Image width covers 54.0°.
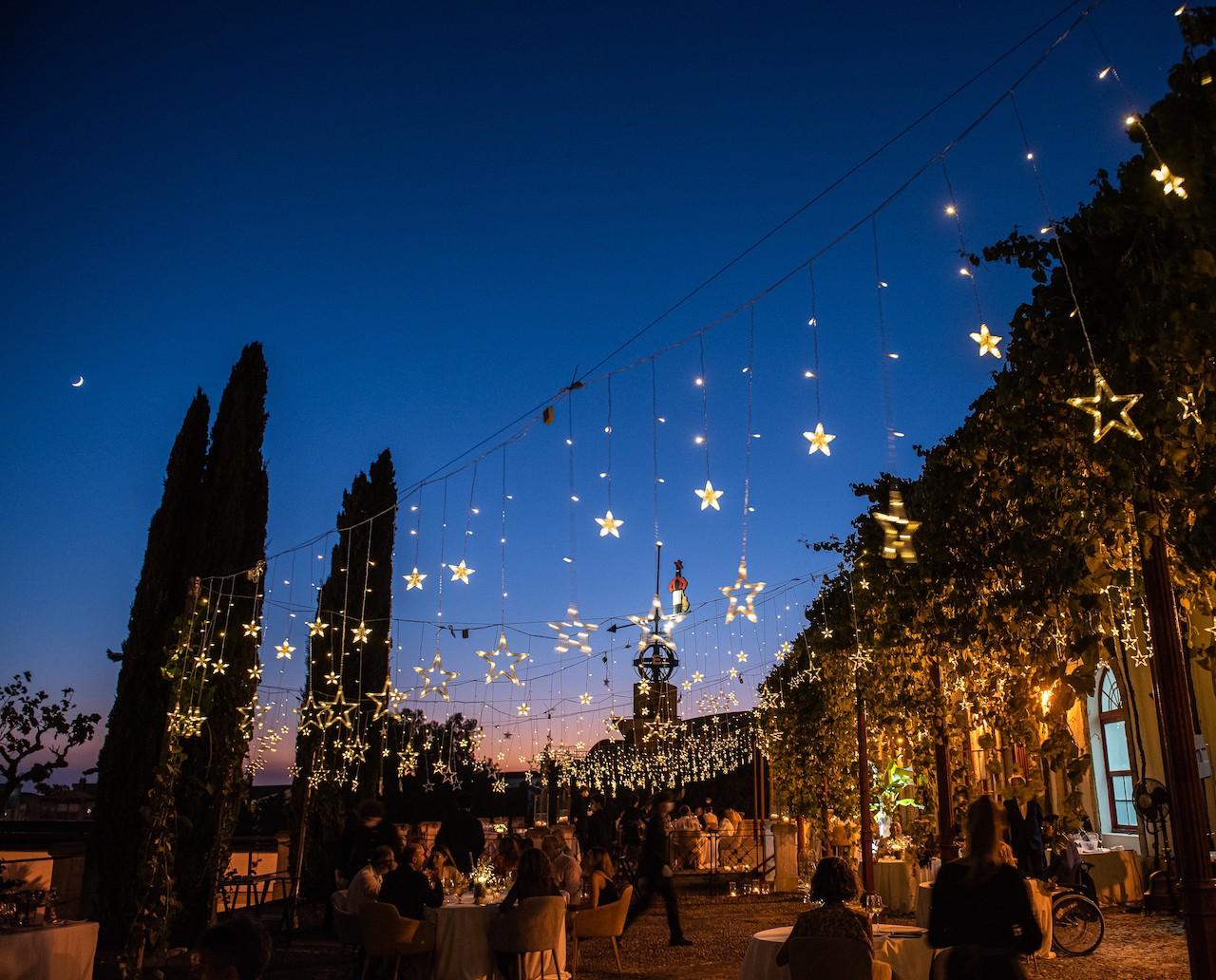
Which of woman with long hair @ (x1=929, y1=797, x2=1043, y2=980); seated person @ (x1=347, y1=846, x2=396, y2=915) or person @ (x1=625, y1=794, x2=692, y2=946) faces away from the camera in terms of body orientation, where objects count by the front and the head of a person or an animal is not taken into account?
the woman with long hair

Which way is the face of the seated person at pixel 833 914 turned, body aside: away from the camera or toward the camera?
away from the camera

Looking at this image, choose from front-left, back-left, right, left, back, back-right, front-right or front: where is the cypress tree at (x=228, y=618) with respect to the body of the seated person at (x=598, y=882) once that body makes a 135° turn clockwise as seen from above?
back-left

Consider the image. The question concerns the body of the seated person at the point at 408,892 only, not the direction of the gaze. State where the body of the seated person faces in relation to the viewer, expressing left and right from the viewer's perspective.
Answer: facing away from the viewer and to the right of the viewer

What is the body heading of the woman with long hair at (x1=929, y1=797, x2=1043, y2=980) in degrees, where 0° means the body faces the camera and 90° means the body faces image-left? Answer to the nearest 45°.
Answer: approximately 180°

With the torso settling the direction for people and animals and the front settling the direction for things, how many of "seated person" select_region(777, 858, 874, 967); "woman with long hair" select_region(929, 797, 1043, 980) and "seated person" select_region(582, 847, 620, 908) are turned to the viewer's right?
0

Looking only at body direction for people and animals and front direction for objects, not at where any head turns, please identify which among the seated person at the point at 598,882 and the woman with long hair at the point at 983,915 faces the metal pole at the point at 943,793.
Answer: the woman with long hair

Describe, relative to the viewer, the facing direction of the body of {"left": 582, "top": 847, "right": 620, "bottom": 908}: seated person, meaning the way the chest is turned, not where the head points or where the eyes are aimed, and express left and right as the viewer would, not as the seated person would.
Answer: facing away from the viewer and to the left of the viewer

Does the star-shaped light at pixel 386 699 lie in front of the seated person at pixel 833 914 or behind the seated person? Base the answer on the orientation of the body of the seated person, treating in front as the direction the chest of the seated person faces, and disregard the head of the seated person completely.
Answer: in front

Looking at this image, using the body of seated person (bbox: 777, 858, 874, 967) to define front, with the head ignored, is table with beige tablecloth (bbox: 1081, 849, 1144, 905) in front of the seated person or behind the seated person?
in front

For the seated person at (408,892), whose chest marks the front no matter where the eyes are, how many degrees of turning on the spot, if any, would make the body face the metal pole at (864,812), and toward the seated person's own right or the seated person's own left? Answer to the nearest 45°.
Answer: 0° — they already face it

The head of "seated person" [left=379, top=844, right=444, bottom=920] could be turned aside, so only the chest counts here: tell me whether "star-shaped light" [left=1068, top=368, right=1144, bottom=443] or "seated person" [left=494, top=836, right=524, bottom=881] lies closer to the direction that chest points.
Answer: the seated person
